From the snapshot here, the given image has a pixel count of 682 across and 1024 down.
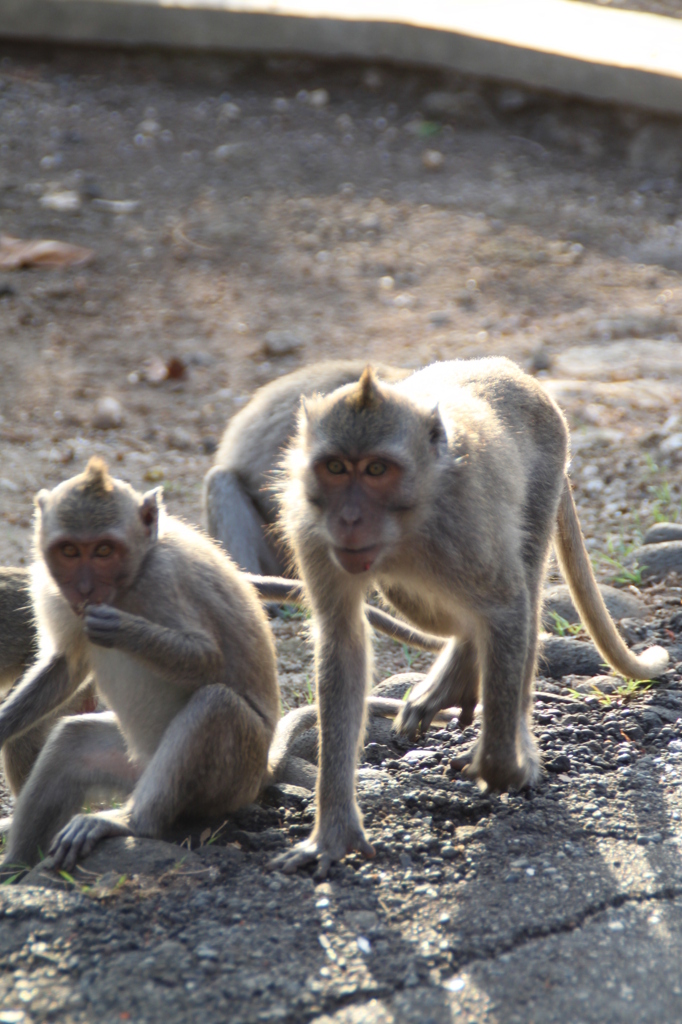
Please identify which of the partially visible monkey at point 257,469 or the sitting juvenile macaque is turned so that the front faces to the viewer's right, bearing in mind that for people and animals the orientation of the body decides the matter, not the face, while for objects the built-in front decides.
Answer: the partially visible monkey

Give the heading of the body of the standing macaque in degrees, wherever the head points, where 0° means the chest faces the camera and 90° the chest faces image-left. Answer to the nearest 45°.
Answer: approximately 45°

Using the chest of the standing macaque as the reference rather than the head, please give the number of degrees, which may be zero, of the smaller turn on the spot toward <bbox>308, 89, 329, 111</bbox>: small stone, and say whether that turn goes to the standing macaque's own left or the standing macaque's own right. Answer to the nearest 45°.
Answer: approximately 135° to the standing macaque's own right

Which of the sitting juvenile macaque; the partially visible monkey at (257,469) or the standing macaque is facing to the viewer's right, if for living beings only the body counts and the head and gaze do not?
the partially visible monkey

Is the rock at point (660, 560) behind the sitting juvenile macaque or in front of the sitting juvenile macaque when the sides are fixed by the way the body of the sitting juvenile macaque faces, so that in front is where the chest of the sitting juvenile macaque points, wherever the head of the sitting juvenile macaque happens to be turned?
behind

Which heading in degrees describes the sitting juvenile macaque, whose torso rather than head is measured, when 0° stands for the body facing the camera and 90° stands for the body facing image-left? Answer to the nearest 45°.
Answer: approximately 45°

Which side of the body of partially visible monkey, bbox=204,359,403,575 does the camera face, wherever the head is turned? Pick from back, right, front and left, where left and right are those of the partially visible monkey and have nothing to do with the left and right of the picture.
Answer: right
